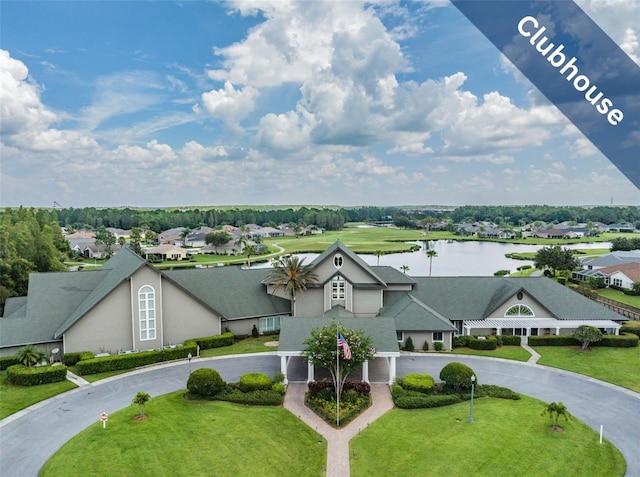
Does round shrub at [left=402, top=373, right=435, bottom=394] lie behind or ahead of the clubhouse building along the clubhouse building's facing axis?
ahead

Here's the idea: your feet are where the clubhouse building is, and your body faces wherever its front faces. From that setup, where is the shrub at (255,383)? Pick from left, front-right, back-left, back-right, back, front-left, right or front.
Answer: front

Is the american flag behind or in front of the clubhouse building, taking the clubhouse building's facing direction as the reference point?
in front

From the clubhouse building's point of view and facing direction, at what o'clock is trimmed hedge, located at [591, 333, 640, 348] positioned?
The trimmed hedge is roughly at 9 o'clock from the clubhouse building.

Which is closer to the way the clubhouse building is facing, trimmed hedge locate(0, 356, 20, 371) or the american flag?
the american flag

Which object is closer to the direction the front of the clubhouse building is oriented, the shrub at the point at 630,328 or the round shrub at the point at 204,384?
the round shrub

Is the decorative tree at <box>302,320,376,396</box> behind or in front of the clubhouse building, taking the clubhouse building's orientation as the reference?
in front

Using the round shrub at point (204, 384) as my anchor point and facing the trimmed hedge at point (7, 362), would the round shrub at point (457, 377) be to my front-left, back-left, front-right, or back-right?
back-right

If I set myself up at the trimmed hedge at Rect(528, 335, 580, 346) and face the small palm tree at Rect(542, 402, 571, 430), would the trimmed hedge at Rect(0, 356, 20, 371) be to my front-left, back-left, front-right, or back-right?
front-right

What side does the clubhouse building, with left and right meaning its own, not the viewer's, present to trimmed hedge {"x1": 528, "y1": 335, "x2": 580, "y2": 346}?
left

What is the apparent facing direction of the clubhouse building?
toward the camera

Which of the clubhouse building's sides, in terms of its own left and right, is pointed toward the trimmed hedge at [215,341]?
right
